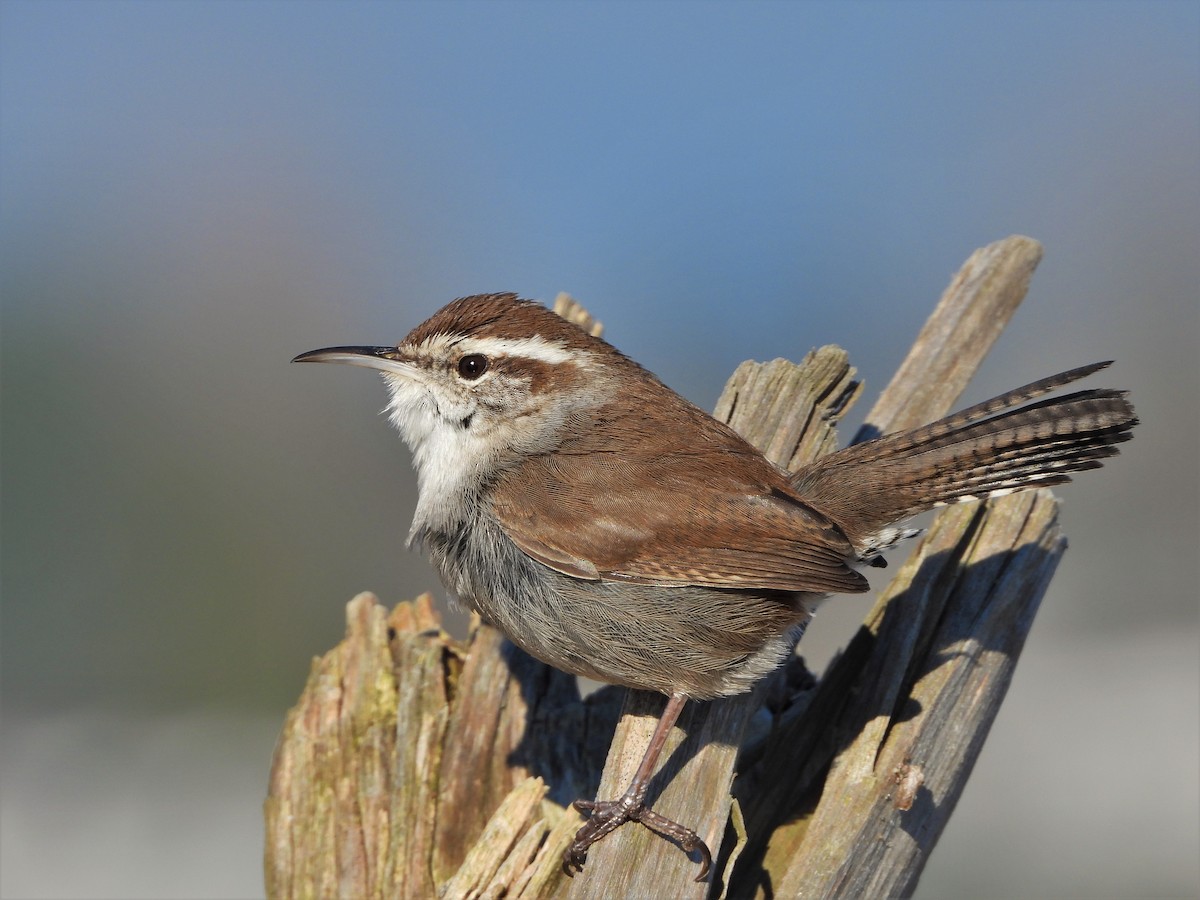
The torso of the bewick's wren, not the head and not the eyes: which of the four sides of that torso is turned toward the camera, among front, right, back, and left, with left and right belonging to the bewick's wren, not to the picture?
left
